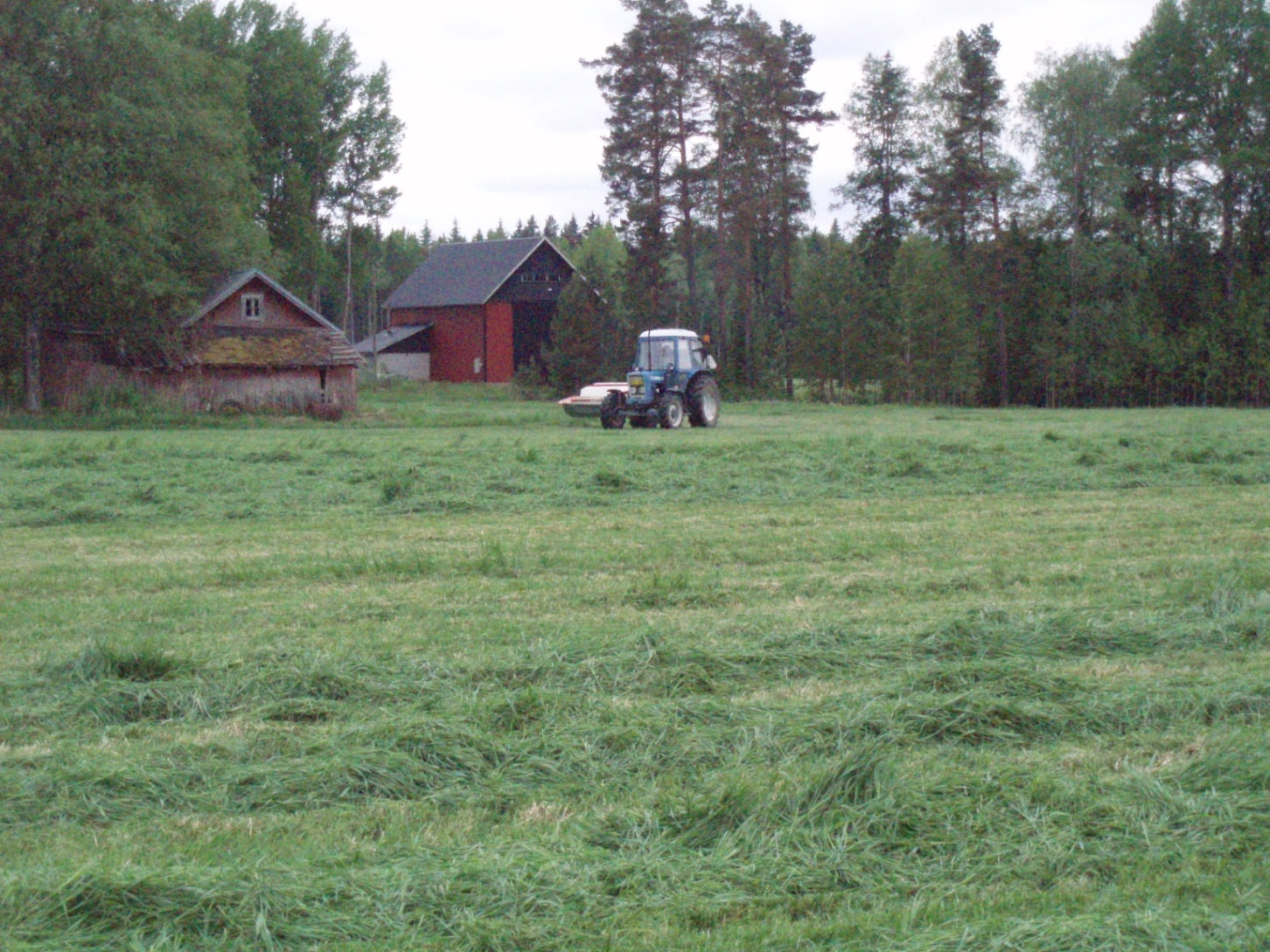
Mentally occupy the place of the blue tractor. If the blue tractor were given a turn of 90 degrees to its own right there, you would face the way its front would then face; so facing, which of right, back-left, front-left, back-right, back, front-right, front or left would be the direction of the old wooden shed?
front

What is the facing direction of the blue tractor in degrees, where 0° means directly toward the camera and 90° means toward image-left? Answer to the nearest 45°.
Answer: approximately 45°
